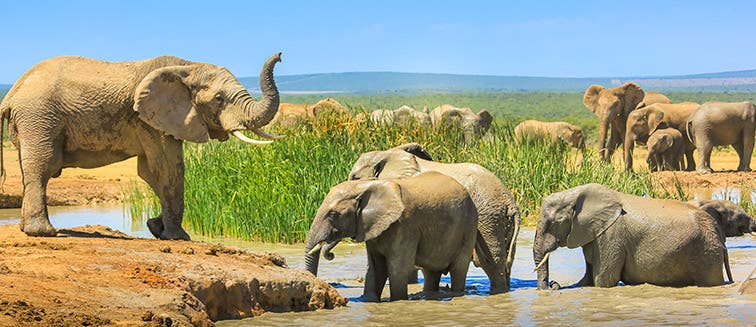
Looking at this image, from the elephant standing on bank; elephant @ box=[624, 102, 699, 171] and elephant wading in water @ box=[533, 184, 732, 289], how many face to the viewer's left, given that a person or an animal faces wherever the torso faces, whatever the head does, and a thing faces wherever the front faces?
2

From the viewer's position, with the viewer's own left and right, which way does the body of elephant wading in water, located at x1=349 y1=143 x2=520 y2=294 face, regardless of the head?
facing to the left of the viewer

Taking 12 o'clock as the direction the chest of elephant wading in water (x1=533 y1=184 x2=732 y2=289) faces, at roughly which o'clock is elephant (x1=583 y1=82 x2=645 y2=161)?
The elephant is roughly at 3 o'clock from the elephant wading in water.

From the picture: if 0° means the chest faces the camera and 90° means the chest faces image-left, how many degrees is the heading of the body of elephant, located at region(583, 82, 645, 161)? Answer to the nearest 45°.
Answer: approximately 45°

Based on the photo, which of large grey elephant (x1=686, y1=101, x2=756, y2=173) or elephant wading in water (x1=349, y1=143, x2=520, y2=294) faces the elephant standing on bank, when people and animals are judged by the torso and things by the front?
the elephant wading in water

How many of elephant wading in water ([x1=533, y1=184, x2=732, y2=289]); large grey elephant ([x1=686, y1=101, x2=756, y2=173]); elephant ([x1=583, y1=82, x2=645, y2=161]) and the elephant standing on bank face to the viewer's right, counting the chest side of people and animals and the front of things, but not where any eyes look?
2

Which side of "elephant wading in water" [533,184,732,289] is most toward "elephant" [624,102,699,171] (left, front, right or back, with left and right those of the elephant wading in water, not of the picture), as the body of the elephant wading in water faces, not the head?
right

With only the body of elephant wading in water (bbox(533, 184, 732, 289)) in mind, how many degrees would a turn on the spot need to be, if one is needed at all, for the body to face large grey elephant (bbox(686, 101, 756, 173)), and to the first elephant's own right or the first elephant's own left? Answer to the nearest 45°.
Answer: approximately 90° to the first elephant's own right

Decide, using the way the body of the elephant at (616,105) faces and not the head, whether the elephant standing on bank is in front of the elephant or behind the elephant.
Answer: in front

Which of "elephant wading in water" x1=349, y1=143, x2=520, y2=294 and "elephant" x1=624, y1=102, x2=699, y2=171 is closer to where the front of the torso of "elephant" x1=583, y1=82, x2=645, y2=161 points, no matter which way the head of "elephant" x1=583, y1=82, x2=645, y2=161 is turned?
the elephant wading in water

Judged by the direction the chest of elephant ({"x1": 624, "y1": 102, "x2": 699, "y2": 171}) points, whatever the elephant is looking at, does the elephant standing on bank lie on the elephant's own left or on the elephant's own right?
on the elephant's own left

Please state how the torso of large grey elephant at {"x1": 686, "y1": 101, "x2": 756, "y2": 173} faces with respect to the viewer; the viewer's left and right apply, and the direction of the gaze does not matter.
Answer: facing to the right of the viewer

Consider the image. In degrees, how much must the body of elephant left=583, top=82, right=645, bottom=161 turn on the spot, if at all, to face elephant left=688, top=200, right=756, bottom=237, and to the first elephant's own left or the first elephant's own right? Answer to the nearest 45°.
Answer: approximately 45° to the first elephant's own left

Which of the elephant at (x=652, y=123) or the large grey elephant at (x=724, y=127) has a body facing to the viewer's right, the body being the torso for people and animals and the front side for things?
the large grey elephant
